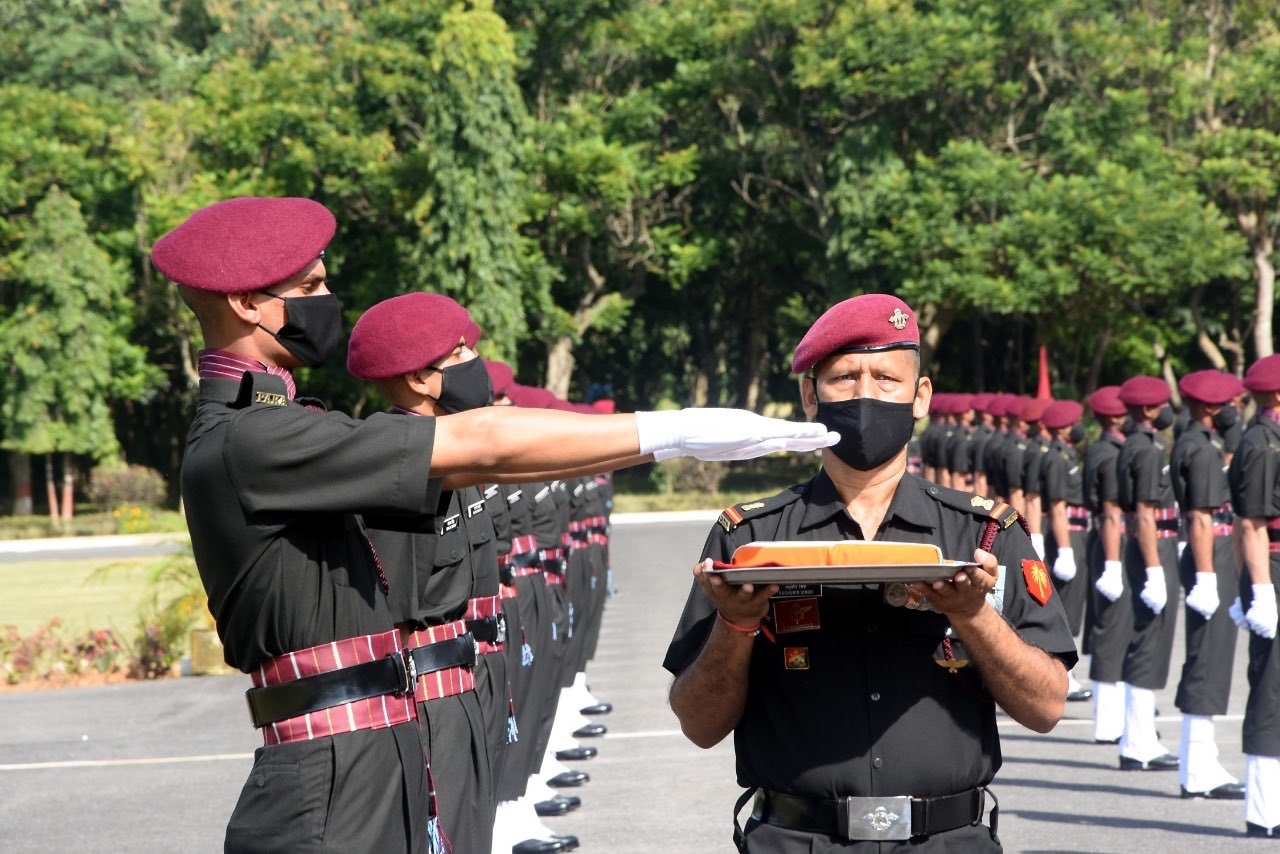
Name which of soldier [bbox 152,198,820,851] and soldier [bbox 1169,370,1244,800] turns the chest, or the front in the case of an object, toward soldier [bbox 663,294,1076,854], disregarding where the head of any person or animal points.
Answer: soldier [bbox 152,198,820,851]

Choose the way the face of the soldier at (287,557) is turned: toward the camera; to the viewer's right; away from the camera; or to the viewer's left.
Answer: to the viewer's right

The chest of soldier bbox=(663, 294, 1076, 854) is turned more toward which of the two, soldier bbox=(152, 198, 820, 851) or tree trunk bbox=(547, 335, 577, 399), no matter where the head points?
the soldier

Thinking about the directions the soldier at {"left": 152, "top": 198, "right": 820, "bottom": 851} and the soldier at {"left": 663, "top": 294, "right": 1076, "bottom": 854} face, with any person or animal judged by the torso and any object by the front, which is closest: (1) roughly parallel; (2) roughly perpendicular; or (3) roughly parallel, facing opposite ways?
roughly perpendicular

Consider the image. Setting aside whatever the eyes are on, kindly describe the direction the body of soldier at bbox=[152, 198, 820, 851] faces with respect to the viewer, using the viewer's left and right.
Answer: facing to the right of the viewer

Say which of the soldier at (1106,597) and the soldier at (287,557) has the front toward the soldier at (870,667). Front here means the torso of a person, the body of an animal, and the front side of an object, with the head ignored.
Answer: the soldier at (287,557)

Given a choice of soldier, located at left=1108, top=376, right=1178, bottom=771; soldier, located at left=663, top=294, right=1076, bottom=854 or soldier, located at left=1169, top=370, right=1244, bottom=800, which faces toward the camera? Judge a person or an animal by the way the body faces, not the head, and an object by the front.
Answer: soldier, located at left=663, top=294, right=1076, bottom=854
